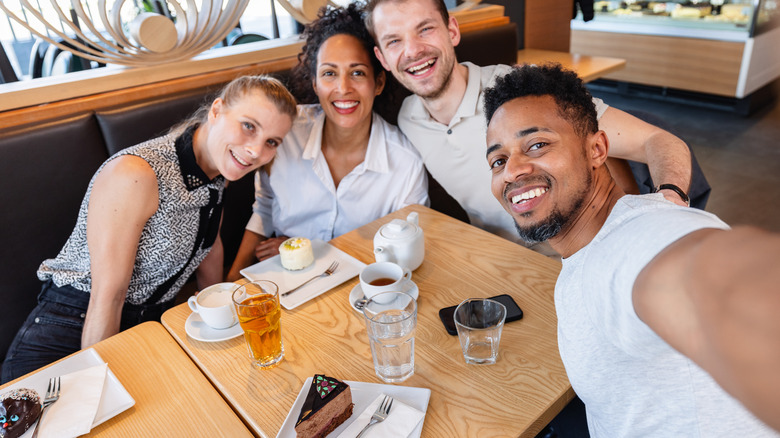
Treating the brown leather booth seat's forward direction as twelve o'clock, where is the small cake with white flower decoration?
The small cake with white flower decoration is roughly at 12 o'clock from the brown leather booth seat.

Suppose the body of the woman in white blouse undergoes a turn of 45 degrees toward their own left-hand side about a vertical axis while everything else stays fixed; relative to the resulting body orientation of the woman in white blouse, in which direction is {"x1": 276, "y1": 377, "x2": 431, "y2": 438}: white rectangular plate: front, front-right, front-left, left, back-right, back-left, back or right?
front-right

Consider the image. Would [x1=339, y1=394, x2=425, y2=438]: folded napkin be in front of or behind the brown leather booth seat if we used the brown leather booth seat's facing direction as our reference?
in front

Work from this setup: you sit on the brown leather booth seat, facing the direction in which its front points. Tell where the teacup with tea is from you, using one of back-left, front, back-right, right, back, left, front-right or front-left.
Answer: front

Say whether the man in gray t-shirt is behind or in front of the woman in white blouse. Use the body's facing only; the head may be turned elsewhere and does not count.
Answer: in front

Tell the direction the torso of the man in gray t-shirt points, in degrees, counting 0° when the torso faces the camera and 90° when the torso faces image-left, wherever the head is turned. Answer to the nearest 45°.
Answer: approximately 45°

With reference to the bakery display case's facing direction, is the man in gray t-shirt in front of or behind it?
in front

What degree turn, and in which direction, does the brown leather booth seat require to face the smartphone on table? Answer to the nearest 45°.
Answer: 0° — it already faces it

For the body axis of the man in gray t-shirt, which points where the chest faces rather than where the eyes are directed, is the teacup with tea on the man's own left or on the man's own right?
on the man's own right

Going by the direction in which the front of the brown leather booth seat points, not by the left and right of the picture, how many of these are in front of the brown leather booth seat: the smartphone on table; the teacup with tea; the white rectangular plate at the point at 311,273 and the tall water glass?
4
